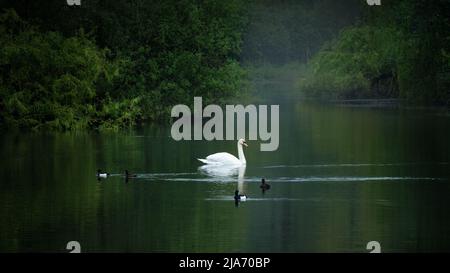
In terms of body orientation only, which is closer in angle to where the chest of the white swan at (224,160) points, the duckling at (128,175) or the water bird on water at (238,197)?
the water bird on water

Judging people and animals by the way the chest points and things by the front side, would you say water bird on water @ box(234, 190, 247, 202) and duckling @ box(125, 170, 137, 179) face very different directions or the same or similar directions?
same or similar directions

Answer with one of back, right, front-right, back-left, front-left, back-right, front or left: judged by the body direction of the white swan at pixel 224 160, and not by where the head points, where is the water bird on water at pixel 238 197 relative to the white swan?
right

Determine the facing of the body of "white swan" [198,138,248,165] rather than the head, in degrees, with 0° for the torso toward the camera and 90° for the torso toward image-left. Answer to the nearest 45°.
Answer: approximately 270°
